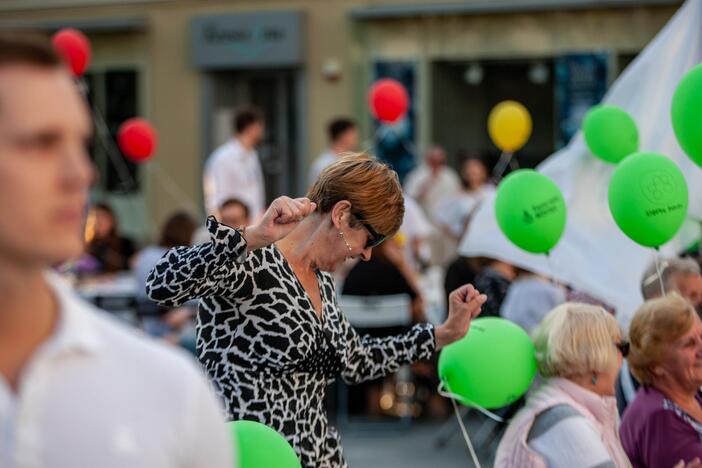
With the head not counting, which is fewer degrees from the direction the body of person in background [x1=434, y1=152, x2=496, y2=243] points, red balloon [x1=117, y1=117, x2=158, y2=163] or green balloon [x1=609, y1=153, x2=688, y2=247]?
the green balloon

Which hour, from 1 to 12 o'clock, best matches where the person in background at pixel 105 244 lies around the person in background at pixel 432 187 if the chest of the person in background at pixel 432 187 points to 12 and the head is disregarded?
the person in background at pixel 105 244 is roughly at 2 o'clock from the person in background at pixel 432 187.

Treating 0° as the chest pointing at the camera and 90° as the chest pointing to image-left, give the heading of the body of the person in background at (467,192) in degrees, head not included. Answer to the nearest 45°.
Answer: approximately 0°
